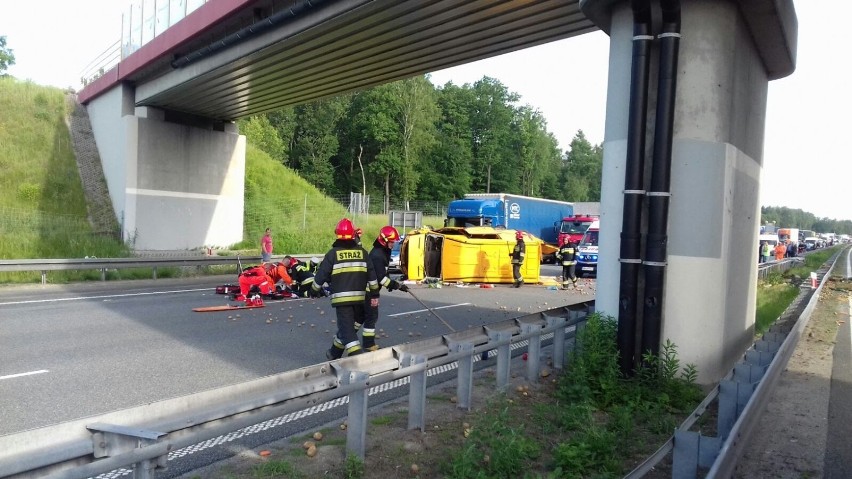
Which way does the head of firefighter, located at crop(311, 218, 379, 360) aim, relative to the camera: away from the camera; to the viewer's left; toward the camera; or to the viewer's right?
away from the camera

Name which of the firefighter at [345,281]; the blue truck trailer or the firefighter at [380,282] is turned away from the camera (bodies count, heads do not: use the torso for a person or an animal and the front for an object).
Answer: the firefighter at [345,281]

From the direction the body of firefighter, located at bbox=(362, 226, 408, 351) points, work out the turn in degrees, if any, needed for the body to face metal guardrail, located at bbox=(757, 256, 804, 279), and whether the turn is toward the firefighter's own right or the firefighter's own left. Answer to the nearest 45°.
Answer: approximately 45° to the firefighter's own left

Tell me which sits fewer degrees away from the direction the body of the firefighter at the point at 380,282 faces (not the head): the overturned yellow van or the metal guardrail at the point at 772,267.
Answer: the metal guardrail

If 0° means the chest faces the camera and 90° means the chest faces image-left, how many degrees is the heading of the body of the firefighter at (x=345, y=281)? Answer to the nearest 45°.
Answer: approximately 180°

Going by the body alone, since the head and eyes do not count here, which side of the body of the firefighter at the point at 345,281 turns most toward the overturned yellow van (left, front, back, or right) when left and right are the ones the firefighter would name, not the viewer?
front

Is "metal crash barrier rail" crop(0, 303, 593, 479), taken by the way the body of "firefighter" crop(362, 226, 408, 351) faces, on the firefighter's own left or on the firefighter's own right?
on the firefighter's own right

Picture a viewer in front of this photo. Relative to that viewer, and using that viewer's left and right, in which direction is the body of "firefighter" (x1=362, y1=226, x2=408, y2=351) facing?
facing to the right of the viewer

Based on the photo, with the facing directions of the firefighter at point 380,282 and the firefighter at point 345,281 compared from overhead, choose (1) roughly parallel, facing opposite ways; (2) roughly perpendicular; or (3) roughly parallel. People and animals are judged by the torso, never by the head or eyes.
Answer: roughly perpendicular

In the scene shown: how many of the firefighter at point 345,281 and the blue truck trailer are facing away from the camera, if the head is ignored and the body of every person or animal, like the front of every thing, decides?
1

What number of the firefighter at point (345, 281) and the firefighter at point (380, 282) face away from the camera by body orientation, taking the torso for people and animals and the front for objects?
1

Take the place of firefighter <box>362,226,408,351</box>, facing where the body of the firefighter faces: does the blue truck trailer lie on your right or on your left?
on your left
